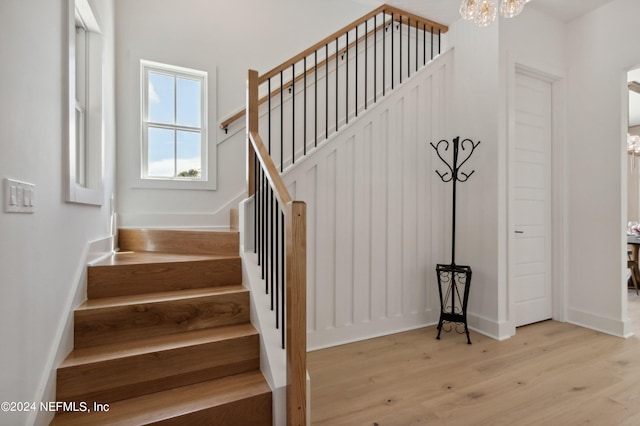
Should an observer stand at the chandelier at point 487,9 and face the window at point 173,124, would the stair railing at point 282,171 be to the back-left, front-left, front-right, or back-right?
front-left

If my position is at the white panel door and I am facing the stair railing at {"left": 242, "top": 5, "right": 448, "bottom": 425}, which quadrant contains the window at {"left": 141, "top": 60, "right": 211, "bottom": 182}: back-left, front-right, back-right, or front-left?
front-right

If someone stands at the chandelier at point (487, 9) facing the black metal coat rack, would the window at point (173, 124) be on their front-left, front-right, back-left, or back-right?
front-left

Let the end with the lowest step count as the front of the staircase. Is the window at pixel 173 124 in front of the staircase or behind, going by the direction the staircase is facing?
behind

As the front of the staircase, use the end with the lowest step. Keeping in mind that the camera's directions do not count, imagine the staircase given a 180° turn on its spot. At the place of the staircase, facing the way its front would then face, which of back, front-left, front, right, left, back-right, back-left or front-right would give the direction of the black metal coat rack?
right

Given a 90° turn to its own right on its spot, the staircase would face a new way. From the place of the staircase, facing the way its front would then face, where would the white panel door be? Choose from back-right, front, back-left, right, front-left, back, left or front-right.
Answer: back

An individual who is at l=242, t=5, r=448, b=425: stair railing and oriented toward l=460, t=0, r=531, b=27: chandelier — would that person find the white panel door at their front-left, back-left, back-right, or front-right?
front-left

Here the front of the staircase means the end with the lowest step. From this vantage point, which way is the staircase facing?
toward the camera
